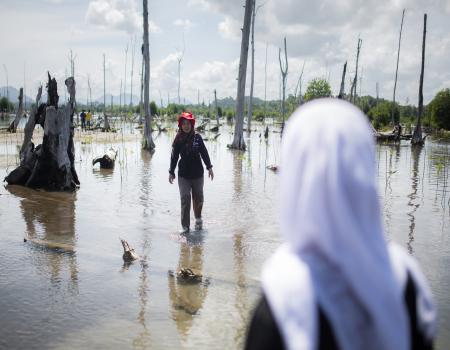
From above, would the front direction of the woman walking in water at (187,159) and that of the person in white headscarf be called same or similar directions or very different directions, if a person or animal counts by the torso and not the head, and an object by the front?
very different directions

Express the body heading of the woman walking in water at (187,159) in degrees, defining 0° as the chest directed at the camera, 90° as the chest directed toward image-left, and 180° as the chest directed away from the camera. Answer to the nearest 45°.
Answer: approximately 0°

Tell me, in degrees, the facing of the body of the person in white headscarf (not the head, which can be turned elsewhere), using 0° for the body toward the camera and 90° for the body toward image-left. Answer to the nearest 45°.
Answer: approximately 180°

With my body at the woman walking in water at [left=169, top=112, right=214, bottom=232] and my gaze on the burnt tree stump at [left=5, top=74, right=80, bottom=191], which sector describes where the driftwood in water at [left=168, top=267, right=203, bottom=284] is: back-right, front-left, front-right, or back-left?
back-left

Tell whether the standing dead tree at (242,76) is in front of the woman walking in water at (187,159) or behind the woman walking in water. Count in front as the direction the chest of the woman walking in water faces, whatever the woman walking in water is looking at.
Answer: behind

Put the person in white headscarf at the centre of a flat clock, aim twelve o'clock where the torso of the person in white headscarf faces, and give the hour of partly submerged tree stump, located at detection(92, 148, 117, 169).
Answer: The partly submerged tree stump is roughly at 11 o'clock from the person in white headscarf.

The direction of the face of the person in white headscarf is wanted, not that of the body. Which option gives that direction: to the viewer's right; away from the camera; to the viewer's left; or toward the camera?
away from the camera

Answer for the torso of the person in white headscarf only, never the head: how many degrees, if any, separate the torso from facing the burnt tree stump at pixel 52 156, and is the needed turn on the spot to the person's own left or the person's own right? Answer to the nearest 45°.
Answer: approximately 45° to the person's own left

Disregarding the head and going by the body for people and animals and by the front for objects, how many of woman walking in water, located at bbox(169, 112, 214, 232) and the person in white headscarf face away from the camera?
1
